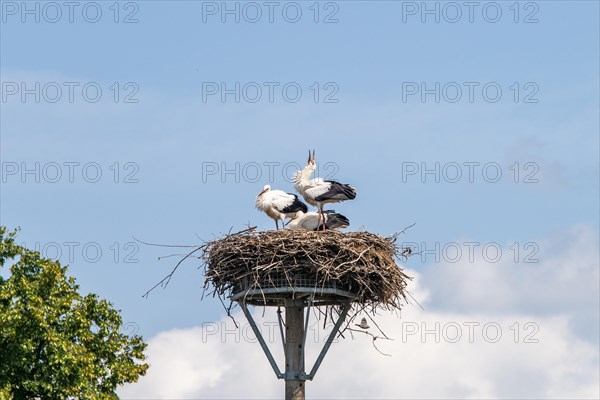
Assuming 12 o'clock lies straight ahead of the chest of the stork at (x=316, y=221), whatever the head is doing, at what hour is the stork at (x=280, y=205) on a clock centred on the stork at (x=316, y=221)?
the stork at (x=280, y=205) is roughly at 1 o'clock from the stork at (x=316, y=221).

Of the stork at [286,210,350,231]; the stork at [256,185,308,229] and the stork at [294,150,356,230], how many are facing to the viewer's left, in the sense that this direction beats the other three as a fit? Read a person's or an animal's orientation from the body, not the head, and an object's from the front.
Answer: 3

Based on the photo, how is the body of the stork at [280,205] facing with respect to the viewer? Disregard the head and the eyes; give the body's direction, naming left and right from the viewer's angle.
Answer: facing to the left of the viewer

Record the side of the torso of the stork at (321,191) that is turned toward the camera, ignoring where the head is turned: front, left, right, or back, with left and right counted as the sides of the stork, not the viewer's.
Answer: left

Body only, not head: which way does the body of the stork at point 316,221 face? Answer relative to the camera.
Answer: to the viewer's left

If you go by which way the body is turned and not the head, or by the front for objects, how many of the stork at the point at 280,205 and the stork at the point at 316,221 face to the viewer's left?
2
